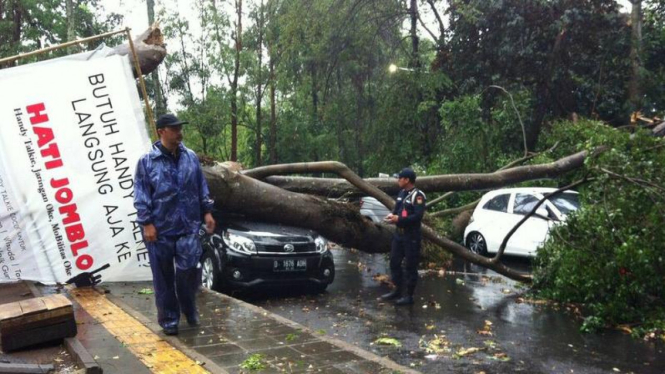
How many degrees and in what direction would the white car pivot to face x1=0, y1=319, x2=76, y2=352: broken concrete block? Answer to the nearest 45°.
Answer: approximately 45° to its right

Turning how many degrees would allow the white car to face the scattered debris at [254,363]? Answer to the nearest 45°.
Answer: approximately 45° to its right

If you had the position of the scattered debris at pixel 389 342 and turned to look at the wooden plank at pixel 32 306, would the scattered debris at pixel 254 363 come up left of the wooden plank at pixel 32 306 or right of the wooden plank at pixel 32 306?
left

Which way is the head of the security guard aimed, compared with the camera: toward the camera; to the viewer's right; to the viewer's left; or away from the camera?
to the viewer's left
